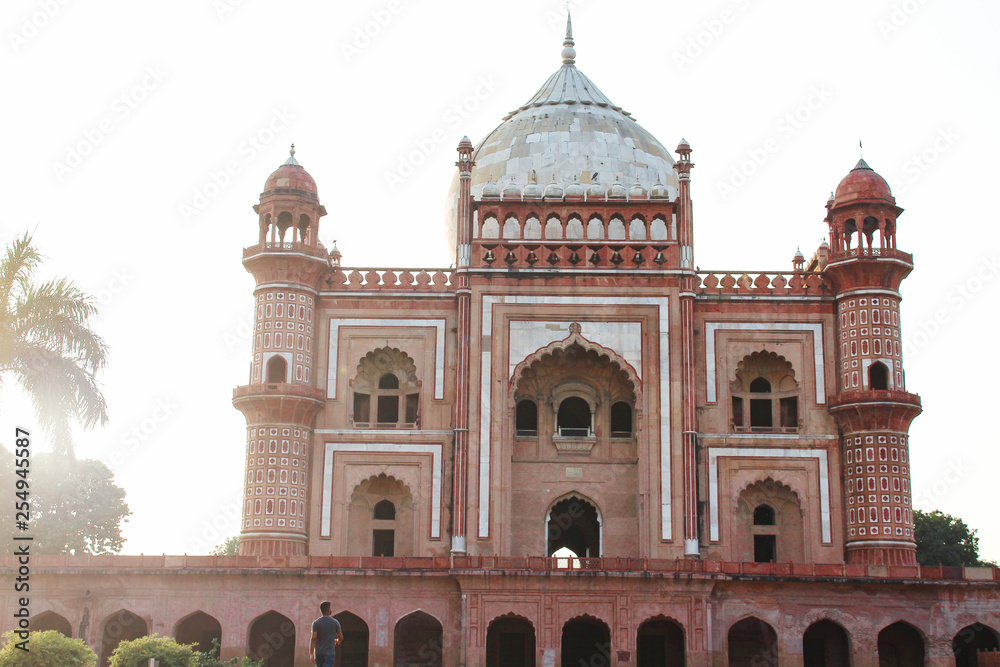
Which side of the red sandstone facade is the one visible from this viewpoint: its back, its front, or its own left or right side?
front

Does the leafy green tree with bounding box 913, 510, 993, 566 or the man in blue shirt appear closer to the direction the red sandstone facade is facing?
the man in blue shirt

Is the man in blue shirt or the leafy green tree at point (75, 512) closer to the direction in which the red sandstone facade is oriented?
the man in blue shirt

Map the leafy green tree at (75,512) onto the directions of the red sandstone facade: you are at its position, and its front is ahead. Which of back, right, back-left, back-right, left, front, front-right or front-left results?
back-right

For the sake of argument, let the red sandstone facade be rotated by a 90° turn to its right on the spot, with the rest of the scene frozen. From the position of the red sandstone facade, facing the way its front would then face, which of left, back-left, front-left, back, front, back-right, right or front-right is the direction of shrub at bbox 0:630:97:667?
front-left

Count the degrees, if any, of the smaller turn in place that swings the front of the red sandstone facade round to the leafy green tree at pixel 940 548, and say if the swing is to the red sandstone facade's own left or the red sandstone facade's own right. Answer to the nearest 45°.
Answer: approximately 135° to the red sandstone facade's own left

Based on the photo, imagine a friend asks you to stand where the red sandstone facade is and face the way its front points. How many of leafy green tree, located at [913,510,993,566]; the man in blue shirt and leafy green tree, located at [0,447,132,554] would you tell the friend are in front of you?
1

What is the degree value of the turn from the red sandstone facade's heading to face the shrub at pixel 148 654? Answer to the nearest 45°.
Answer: approximately 45° to its right

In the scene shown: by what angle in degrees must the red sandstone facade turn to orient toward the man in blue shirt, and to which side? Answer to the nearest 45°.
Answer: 0° — it already faces them
